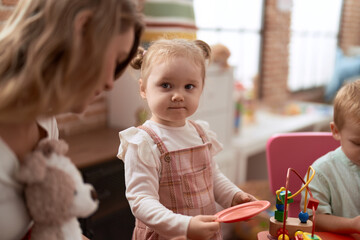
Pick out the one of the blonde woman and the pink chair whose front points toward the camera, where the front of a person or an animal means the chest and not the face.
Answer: the pink chair

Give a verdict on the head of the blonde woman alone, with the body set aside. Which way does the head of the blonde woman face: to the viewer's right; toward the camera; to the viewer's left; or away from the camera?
to the viewer's right

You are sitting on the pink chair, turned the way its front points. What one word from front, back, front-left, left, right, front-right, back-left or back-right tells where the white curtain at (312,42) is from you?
back

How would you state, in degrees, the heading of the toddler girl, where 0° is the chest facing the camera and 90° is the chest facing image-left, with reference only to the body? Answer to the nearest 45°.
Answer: approximately 315°

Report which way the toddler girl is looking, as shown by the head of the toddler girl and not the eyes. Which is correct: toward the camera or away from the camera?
toward the camera

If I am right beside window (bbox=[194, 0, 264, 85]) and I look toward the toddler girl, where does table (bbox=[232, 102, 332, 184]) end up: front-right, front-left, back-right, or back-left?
front-left

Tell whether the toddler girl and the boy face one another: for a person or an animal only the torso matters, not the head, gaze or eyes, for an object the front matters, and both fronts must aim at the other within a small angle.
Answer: no

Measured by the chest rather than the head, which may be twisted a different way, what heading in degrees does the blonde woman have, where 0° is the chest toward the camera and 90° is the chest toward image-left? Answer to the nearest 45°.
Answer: approximately 270°

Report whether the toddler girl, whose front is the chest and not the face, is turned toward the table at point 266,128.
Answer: no

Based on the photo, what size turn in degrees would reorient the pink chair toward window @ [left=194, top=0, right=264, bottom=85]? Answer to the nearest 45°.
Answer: approximately 180°

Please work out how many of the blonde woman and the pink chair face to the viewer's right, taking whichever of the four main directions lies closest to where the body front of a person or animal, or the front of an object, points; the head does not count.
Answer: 1

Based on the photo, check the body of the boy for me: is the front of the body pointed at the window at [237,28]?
no
